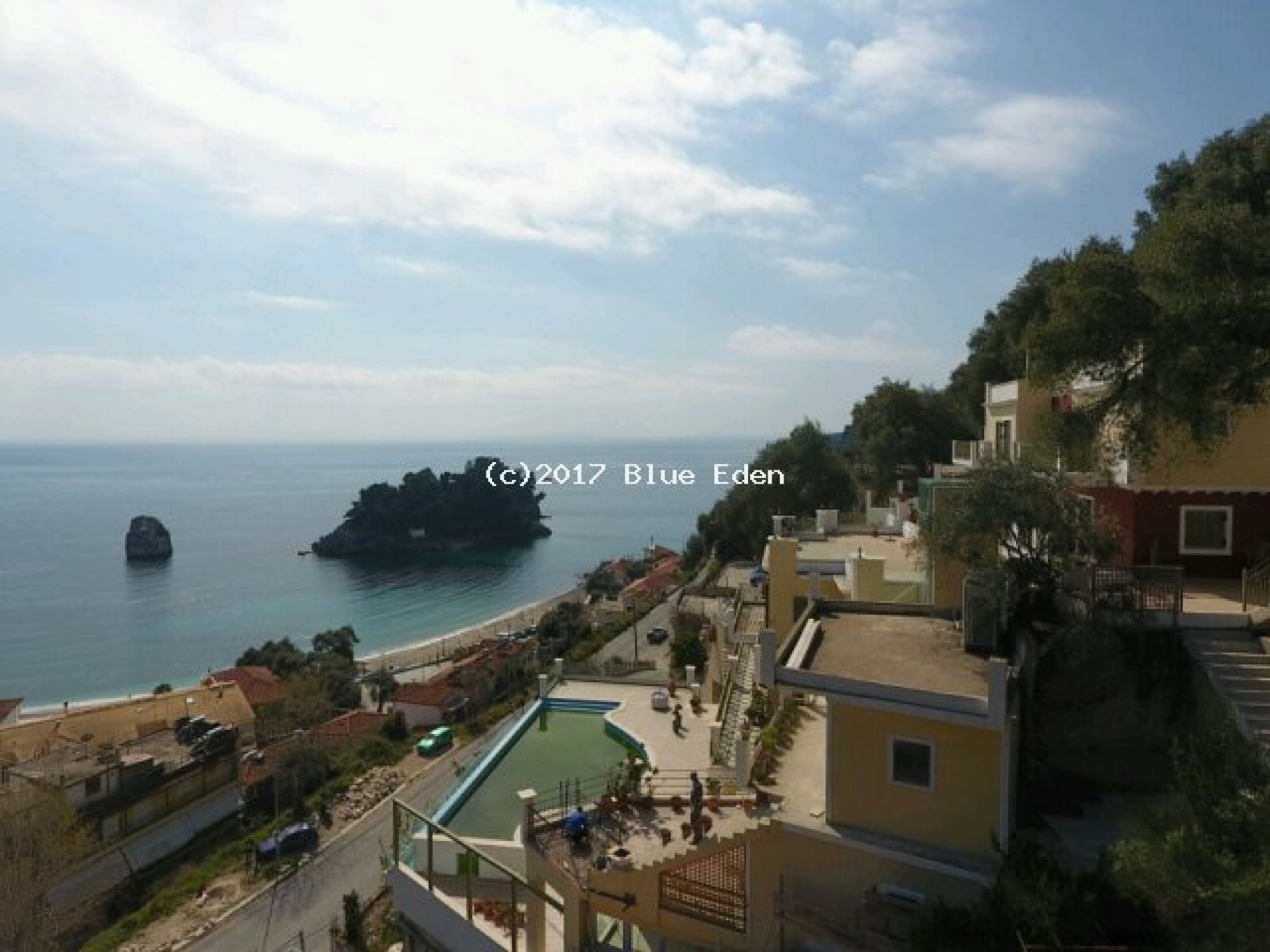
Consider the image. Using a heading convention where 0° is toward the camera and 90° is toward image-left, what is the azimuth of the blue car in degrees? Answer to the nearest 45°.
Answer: approximately 45°

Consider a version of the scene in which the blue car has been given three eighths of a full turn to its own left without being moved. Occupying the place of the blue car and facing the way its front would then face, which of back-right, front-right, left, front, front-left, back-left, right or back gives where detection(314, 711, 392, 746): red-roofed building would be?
left
